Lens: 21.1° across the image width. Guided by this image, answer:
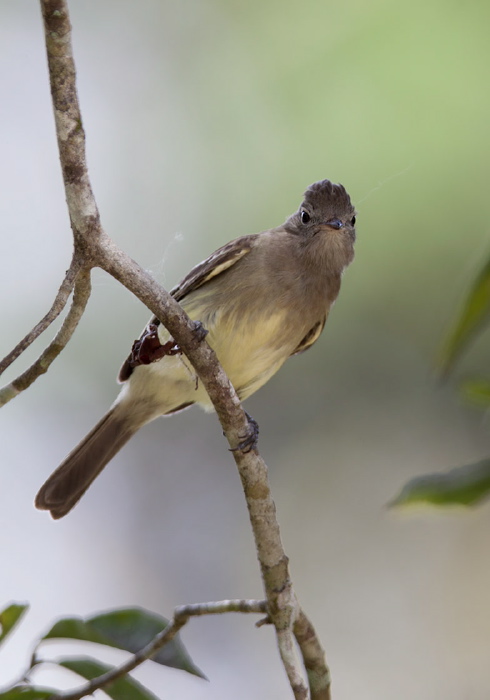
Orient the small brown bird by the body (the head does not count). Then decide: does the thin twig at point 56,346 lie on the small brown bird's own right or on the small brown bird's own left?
on the small brown bird's own right

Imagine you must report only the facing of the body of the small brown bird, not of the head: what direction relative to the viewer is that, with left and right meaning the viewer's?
facing the viewer and to the right of the viewer

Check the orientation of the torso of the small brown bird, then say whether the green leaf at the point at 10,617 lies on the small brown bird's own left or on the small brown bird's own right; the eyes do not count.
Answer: on the small brown bird's own right
